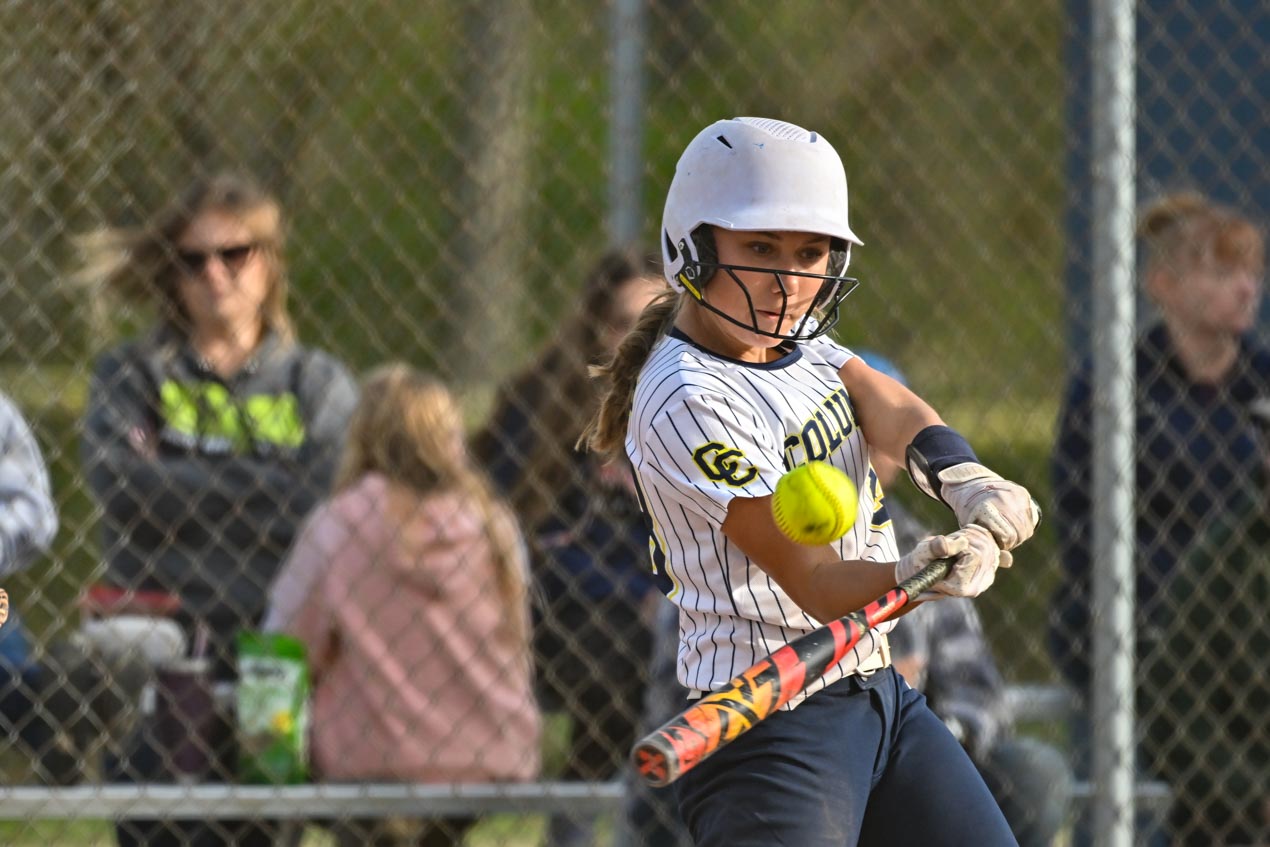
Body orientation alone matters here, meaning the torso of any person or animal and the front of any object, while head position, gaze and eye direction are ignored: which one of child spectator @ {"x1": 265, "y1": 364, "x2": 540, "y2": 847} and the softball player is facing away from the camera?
the child spectator

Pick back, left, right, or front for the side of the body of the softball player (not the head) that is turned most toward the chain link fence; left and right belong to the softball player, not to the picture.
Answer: back

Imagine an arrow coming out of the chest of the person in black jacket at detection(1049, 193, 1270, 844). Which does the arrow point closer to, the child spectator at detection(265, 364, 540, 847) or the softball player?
the softball player

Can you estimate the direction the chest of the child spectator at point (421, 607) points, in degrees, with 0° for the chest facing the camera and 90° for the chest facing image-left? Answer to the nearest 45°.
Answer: approximately 180°

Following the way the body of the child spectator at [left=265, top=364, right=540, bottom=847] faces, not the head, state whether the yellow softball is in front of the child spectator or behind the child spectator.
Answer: behind
